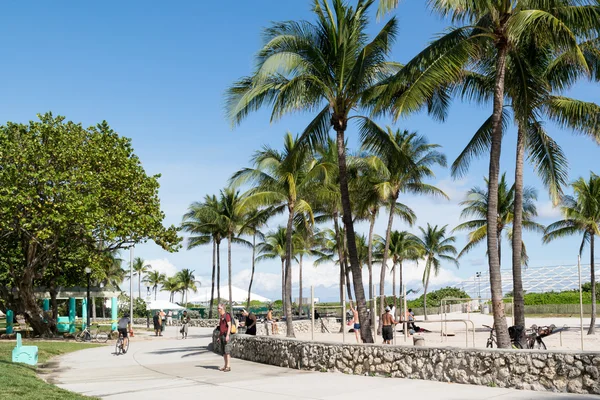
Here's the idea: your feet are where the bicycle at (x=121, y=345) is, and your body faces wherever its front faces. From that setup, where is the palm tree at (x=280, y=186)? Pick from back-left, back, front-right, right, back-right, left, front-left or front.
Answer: front-right
